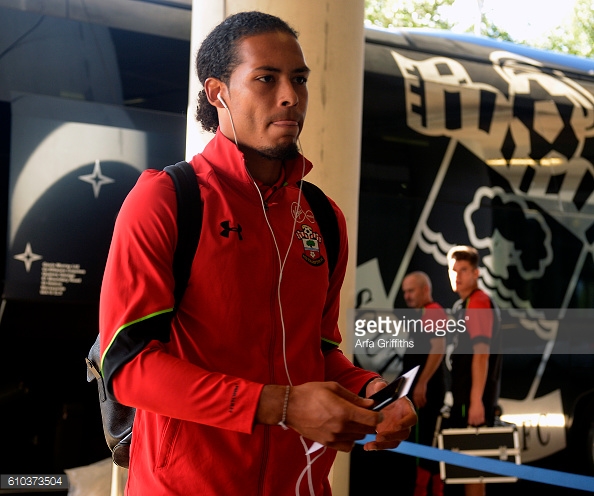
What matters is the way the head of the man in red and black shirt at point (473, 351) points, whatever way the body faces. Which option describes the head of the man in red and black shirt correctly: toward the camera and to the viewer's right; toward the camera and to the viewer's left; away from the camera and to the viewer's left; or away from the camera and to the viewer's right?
toward the camera and to the viewer's left

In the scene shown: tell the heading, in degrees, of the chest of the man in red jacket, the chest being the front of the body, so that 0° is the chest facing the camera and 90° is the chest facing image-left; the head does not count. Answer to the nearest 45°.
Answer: approximately 315°

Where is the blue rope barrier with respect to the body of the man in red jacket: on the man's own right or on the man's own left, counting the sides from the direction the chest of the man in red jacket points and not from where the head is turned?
on the man's own left

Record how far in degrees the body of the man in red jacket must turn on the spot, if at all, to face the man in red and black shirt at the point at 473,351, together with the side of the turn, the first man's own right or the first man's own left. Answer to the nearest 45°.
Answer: approximately 135° to the first man's own left
